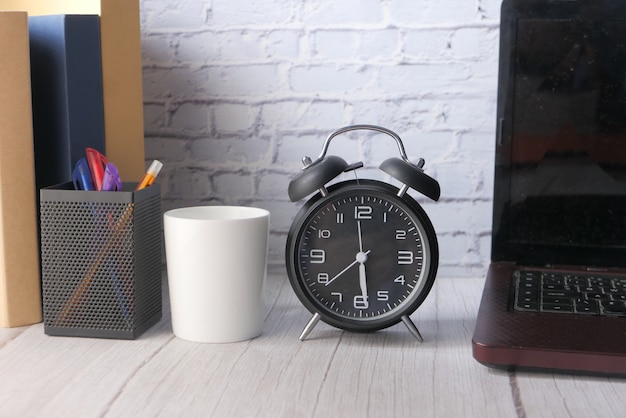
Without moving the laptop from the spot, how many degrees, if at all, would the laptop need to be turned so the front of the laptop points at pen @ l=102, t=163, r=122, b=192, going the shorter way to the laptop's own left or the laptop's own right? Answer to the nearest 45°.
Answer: approximately 45° to the laptop's own right

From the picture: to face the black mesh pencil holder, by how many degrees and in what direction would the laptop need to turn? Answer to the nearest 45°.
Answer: approximately 45° to its right

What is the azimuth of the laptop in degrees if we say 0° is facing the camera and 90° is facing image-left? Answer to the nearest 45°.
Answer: approximately 0°

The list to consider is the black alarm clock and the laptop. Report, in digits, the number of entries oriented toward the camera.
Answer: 2

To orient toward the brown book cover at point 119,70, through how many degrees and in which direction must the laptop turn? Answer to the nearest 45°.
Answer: approximately 90° to its right

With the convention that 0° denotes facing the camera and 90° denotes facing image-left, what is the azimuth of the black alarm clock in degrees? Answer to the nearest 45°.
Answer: approximately 0°

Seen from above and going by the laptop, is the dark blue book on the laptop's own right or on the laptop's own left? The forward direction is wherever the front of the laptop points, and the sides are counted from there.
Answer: on the laptop's own right
